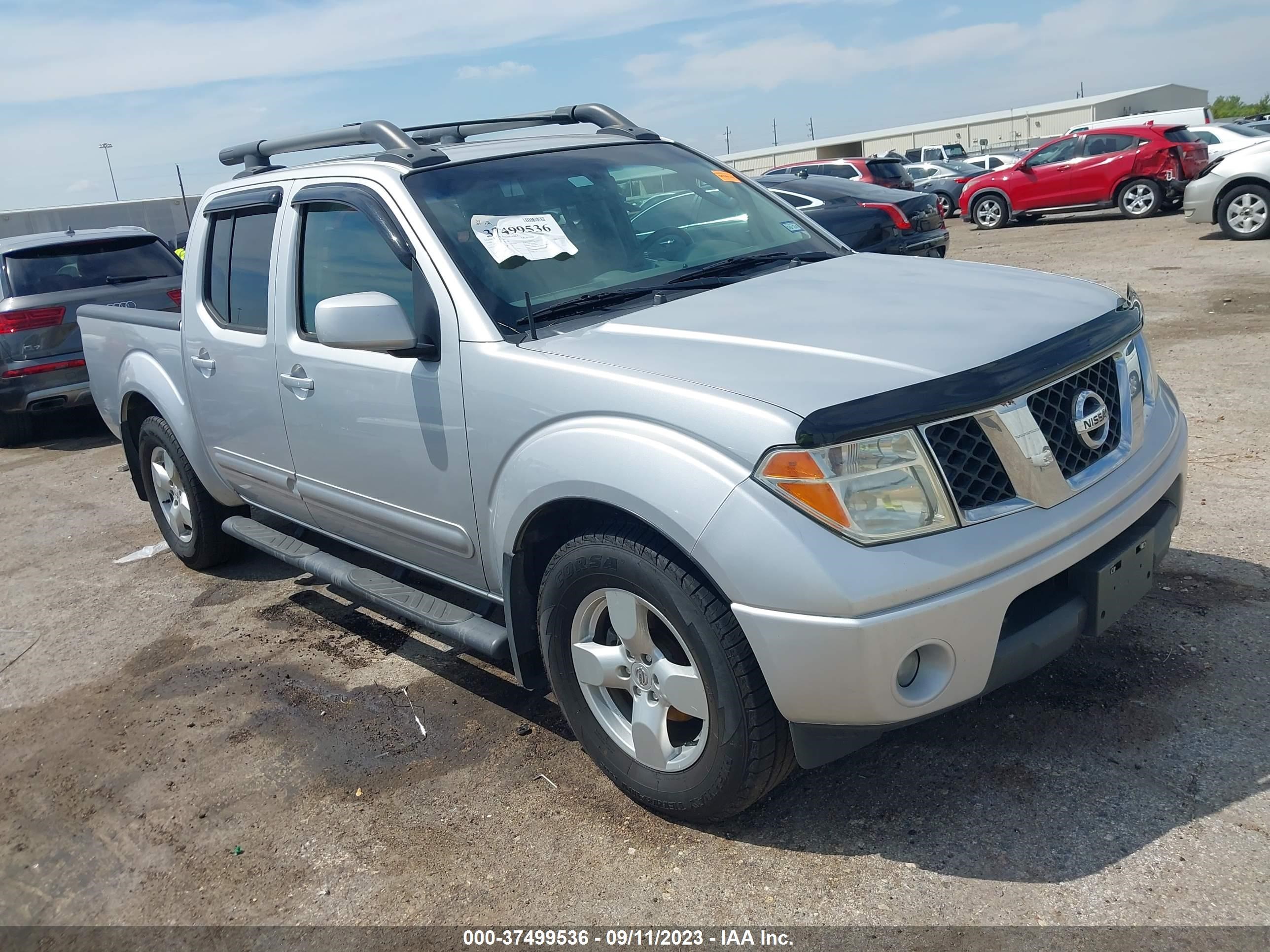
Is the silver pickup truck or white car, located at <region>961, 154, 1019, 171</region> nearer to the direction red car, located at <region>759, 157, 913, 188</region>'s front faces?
the white car

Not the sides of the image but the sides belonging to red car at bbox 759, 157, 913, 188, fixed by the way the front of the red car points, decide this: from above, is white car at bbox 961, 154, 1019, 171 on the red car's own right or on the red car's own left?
on the red car's own right

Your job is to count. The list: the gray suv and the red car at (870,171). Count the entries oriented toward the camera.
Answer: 0

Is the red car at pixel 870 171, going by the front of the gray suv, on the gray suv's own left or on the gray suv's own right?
on the gray suv's own right

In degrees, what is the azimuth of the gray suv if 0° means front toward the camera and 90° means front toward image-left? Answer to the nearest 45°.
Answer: approximately 135°

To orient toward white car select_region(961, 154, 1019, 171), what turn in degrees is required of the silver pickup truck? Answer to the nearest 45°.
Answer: approximately 135° to its left

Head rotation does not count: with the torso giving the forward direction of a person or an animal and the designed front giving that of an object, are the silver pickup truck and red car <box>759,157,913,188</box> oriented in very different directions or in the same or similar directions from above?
very different directions

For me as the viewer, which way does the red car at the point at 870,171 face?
facing away from the viewer and to the left of the viewer

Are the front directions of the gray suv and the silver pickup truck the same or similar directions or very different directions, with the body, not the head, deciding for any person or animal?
very different directions
